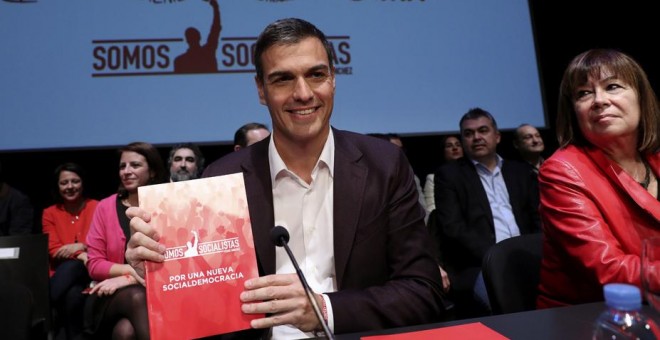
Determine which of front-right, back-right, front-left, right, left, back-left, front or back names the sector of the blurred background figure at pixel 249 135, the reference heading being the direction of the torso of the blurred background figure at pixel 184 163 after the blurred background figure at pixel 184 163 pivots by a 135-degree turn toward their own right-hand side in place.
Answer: back

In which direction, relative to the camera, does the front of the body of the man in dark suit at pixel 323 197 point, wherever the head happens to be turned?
toward the camera

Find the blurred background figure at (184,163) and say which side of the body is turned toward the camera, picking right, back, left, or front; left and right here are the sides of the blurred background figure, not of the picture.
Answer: front

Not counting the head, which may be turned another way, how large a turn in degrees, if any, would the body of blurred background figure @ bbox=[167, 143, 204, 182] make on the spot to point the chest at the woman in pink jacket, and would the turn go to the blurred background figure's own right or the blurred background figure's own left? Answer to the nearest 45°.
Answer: approximately 45° to the blurred background figure's own right

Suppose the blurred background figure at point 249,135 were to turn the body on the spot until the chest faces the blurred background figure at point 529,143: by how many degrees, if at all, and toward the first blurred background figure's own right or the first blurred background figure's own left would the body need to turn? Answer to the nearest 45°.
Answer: approximately 45° to the first blurred background figure's own left

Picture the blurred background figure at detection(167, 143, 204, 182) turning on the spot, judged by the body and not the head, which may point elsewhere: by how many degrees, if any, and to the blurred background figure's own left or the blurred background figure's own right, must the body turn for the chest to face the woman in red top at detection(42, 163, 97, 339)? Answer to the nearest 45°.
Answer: approximately 135° to the blurred background figure's own right

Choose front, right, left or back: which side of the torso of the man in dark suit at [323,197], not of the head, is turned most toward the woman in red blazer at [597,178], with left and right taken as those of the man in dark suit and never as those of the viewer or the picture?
left

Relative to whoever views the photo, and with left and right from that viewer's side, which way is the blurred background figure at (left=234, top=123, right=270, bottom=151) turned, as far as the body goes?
facing the viewer and to the right of the viewer

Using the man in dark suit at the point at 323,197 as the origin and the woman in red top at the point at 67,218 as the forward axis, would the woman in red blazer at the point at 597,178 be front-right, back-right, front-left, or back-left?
back-right
